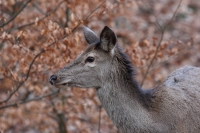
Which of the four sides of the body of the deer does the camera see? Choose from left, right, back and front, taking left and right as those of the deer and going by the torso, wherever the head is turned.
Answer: left
